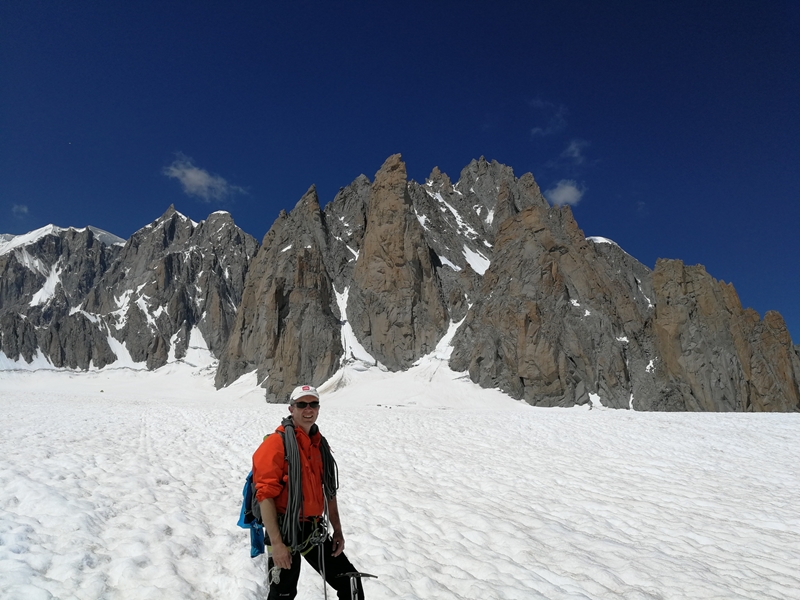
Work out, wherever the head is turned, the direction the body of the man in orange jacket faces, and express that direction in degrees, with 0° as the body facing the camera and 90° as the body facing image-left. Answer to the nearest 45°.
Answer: approximately 315°
